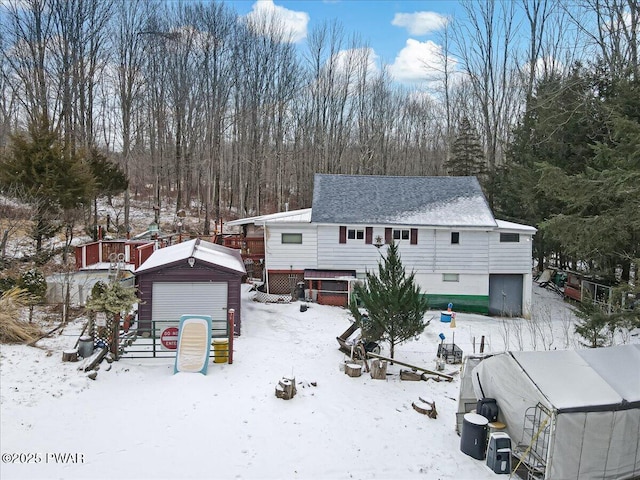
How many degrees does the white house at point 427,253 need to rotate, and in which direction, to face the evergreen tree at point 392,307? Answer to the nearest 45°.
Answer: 0° — it already faces it

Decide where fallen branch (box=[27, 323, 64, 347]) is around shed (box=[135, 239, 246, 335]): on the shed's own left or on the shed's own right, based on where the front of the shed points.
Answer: on the shed's own right

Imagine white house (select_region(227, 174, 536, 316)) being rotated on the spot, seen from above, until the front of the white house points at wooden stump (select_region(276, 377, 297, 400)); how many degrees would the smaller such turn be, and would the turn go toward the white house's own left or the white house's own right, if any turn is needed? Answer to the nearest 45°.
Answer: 0° — it already faces it

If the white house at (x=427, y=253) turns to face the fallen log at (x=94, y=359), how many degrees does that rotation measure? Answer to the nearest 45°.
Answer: approximately 45° to its right

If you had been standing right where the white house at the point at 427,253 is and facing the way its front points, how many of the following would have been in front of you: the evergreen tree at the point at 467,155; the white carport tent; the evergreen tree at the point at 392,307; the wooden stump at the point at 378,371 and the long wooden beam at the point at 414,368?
4

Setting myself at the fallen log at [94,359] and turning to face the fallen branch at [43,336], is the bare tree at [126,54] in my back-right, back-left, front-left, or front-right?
front-right

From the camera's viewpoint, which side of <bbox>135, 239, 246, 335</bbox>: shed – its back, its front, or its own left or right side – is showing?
front

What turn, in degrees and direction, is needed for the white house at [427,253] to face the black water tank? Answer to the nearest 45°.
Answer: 0° — it already faces it

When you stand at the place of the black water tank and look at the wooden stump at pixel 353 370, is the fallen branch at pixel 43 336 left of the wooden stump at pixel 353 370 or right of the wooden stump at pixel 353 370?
left

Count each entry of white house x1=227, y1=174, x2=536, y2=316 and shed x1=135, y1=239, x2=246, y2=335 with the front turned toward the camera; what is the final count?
2

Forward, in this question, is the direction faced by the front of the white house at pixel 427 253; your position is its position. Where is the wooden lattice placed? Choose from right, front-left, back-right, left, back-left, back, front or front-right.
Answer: front-right

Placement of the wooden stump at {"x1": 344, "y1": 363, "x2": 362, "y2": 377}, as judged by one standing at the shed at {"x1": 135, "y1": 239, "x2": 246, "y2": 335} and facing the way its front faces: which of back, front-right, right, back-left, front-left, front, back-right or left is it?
front-left

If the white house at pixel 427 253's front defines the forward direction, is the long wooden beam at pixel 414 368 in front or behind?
in front

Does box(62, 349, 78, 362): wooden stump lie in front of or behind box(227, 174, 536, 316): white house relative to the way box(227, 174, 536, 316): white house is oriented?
in front

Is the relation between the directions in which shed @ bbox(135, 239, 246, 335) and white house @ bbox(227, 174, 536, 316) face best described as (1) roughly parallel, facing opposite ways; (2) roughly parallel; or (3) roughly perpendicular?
roughly parallel
